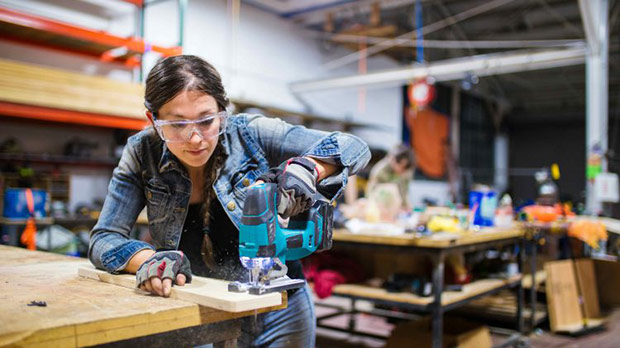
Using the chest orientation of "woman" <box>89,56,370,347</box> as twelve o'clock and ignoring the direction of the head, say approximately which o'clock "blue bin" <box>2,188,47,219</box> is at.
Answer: The blue bin is roughly at 5 o'clock from the woman.

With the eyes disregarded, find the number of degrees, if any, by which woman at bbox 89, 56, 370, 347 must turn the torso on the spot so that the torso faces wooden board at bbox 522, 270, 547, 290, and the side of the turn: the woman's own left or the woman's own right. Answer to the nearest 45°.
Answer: approximately 135° to the woman's own left

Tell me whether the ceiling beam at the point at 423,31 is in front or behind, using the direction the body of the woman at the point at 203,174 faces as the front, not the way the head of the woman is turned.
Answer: behind

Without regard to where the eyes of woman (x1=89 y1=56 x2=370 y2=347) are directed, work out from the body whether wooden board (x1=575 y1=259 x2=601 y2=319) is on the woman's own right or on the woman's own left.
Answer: on the woman's own left

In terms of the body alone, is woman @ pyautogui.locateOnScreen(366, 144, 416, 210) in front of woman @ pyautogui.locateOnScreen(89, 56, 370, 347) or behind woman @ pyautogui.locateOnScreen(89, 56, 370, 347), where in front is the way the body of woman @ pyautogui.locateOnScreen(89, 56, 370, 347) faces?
behind

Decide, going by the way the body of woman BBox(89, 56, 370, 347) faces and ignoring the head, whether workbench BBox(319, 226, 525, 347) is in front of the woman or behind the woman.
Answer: behind

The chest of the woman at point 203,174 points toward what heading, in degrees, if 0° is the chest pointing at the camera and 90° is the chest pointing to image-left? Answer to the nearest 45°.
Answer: approximately 0°

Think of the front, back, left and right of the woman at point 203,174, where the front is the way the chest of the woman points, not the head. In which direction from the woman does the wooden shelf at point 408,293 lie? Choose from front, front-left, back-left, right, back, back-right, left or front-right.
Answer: back-left

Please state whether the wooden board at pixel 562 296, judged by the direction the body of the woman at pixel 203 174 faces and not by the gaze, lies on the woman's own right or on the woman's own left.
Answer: on the woman's own left
